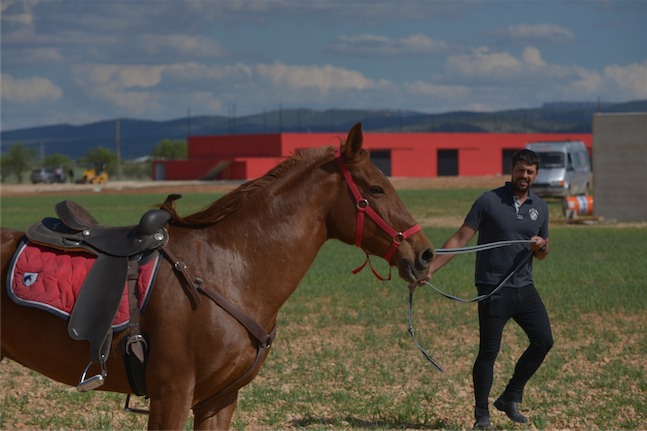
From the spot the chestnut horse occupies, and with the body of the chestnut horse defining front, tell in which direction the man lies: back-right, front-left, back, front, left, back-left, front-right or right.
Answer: front-left

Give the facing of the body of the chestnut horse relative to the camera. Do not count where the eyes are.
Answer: to the viewer's right

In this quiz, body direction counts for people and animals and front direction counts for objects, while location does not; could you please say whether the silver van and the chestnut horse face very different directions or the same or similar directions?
very different directions

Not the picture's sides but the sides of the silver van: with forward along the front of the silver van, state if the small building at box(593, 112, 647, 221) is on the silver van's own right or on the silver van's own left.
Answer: on the silver van's own left

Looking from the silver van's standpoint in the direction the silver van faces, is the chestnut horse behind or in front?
in front

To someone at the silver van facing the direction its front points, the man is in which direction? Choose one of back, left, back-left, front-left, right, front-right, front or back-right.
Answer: front-left

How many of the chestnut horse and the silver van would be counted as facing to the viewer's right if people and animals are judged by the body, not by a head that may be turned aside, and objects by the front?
1

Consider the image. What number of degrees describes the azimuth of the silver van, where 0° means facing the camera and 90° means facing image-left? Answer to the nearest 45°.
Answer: approximately 45°

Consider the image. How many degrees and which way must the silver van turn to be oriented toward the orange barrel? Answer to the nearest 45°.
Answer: approximately 45° to its left
